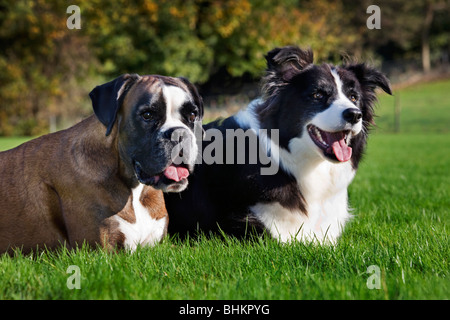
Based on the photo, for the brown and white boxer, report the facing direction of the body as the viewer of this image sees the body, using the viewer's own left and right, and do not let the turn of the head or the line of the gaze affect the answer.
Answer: facing the viewer and to the right of the viewer

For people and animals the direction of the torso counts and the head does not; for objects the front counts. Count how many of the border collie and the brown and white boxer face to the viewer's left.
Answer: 0

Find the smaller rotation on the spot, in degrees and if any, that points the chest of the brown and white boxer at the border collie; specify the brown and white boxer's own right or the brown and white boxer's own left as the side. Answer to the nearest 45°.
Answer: approximately 45° to the brown and white boxer's own left

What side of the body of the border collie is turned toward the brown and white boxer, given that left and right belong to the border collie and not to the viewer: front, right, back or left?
right
